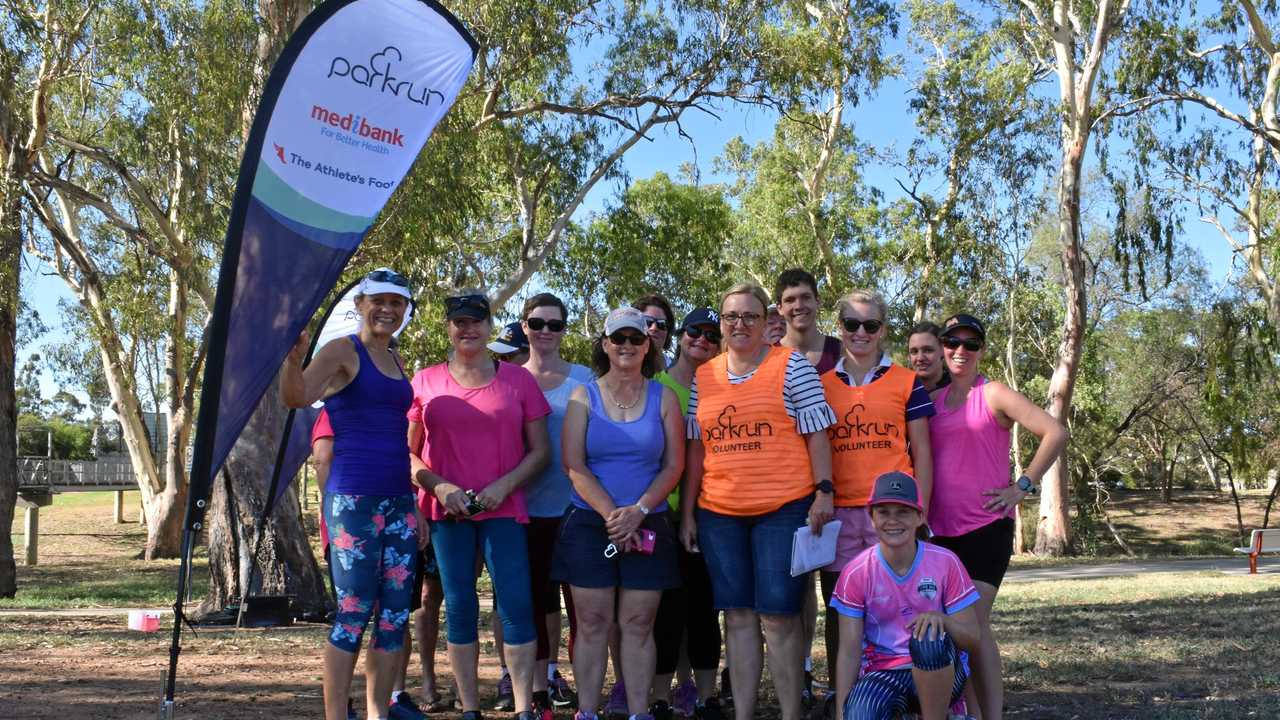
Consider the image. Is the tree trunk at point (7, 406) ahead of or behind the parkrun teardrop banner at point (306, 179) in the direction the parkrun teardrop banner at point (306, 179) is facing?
behind

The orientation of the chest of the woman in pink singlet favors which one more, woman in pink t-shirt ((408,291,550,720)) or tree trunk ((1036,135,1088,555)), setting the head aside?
the woman in pink t-shirt

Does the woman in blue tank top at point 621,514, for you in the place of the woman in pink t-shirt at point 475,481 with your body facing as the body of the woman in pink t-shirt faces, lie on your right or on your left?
on your left

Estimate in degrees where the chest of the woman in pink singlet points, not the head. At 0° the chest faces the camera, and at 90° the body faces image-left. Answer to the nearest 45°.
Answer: approximately 45°

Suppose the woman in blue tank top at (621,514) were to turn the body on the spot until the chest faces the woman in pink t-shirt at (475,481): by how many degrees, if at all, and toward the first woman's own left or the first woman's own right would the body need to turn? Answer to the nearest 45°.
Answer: approximately 90° to the first woman's own right

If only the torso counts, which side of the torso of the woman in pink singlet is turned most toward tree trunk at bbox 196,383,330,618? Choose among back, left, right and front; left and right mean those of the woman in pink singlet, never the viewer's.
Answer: right

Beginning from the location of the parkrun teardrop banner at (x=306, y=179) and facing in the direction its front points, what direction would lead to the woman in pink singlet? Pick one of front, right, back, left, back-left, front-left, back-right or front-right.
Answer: left

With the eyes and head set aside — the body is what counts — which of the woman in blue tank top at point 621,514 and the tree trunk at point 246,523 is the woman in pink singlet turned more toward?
the woman in blue tank top

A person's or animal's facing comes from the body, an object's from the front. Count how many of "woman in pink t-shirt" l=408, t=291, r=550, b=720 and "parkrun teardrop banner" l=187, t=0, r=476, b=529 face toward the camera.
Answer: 2

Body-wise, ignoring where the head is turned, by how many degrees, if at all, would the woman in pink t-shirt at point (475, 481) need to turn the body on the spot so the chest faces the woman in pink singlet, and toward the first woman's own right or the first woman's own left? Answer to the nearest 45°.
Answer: approximately 90° to the first woman's own left

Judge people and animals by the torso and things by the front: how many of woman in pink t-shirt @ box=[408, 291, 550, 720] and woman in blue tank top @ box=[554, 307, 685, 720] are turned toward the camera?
2

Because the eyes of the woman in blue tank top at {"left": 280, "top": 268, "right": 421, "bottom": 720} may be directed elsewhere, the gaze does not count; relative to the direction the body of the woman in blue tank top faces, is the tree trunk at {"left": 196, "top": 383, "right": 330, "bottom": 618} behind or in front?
behind
